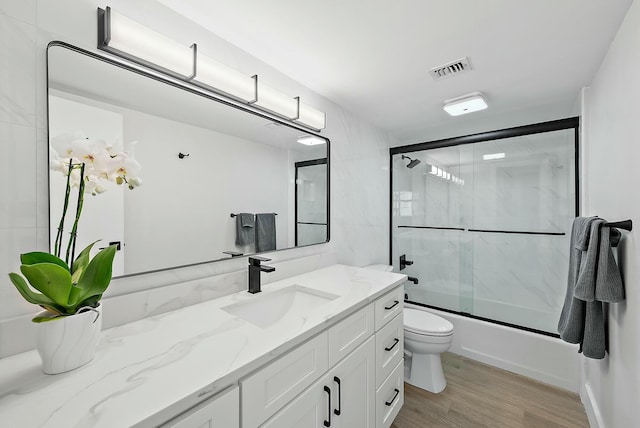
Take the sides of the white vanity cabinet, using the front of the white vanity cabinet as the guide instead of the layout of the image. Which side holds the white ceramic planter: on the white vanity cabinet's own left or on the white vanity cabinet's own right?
on the white vanity cabinet's own right

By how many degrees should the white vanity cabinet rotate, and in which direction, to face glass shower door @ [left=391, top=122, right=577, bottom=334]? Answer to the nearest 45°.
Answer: approximately 90° to its left

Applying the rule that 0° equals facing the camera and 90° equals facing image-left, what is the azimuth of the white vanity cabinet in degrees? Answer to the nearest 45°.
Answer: approximately 315°

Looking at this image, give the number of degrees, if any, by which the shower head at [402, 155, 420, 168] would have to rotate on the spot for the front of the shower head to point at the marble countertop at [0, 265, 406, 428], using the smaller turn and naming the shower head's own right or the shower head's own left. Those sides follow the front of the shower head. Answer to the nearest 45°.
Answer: approximately 90° to the shower head's own right

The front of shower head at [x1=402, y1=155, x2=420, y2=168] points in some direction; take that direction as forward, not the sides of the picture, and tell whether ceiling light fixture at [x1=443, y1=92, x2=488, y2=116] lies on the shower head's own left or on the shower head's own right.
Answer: on the shower head's own right

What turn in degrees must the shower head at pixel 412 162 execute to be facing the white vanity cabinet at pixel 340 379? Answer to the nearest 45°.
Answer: approximately 90° to its right

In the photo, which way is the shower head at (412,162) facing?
to the viewer's right

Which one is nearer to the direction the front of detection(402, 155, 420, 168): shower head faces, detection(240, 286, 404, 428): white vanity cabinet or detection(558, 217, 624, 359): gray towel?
the gray towel
